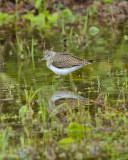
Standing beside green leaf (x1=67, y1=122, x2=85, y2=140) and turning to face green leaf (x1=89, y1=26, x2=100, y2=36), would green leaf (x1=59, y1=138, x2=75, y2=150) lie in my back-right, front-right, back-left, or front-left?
back-left

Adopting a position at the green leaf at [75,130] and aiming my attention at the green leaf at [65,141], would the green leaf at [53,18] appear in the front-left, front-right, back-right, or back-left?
back-right

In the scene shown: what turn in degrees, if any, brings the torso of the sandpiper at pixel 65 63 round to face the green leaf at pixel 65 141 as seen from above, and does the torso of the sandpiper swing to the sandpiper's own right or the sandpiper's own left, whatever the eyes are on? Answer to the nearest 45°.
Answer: approximately 90° to the sandpiper's own left

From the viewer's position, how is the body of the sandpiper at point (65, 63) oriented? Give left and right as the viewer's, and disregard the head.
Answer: facing to the left of the viewer

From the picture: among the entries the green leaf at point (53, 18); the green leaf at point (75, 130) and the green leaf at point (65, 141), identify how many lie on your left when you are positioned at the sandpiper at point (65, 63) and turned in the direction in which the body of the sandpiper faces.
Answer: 2

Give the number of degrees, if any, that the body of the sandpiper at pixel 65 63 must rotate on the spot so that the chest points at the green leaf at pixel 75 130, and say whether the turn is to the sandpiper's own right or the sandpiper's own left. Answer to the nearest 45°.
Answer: approximately 90° to the sandpiper's own left

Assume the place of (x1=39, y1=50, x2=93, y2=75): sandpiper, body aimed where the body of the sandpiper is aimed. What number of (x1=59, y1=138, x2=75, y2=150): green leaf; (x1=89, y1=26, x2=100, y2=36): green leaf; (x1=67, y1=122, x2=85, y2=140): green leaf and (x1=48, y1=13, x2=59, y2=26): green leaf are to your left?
2

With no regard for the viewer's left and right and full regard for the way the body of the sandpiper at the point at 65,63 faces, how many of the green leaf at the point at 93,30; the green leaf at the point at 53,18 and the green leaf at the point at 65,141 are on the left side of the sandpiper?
1

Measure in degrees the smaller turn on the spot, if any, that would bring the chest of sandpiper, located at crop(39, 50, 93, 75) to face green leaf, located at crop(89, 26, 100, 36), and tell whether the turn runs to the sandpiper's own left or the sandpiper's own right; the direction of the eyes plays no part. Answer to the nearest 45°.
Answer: approximately 90° to the sandpiper's own right

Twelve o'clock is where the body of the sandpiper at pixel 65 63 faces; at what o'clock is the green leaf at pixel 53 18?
The green leaf is roughly at 3 o'clock from the sandpiper.

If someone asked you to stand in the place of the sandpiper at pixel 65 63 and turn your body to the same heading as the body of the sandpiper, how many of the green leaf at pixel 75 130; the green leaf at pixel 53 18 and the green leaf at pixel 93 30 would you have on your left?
1

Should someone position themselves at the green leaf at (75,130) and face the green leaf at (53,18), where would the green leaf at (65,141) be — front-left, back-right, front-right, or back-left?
back-left
